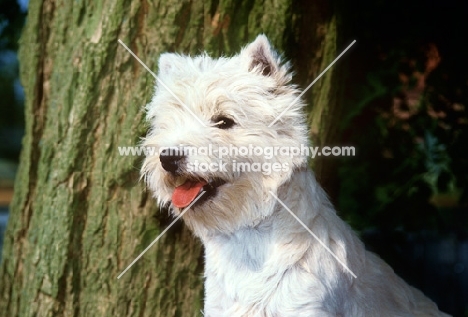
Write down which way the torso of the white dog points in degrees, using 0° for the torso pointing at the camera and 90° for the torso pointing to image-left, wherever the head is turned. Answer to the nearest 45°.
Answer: approximately 45°
